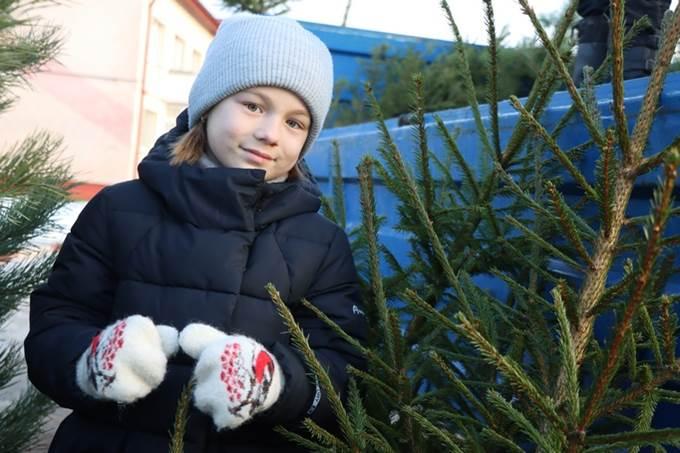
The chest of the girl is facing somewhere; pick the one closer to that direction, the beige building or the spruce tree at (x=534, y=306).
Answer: the spruce tree

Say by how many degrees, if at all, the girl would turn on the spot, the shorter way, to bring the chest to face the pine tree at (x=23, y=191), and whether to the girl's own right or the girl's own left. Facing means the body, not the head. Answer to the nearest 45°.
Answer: approximately 135° to the girl's own right

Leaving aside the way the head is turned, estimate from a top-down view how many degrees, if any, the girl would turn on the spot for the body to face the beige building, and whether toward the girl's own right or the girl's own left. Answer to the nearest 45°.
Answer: approximately 180°

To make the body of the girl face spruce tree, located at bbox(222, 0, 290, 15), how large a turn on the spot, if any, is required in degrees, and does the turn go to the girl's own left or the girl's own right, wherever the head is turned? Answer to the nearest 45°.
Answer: approximately 180°

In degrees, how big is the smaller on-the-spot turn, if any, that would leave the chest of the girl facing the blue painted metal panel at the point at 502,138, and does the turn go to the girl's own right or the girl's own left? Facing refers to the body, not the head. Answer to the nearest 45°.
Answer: approximately 135° to the girl's own left

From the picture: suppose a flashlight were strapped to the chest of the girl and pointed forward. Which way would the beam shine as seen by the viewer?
toward the camera

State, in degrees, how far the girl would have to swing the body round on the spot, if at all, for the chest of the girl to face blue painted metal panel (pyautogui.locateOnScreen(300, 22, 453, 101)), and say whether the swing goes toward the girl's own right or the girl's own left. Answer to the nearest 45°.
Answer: approximately 180°
